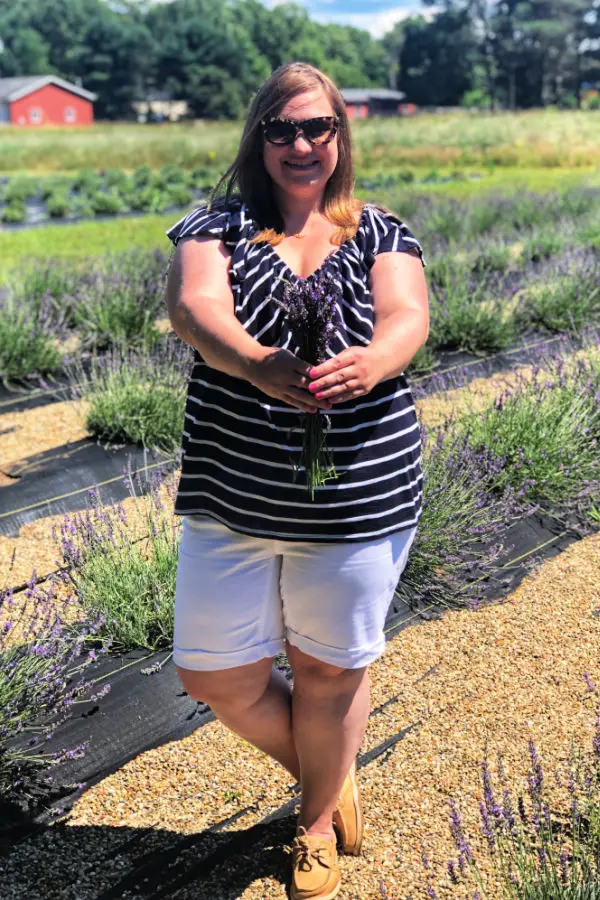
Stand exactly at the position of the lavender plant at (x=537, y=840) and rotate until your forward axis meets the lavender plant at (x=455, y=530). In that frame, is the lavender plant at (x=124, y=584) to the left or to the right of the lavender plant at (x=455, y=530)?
left

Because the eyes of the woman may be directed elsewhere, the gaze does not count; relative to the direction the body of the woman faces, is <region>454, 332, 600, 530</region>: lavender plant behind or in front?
behind

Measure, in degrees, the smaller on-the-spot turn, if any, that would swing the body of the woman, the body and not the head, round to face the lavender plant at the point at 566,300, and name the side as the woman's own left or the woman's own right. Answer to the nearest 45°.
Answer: approximately 180°

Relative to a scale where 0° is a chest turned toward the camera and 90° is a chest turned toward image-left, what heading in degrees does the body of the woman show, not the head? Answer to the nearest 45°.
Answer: approximately 0°

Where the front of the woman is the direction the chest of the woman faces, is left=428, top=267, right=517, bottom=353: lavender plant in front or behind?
behind

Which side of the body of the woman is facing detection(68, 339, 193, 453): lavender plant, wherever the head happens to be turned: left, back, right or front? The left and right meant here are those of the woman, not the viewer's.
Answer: back

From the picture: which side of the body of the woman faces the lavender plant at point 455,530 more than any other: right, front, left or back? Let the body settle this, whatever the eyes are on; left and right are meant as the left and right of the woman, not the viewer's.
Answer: back
